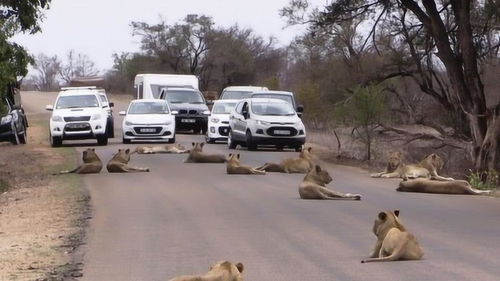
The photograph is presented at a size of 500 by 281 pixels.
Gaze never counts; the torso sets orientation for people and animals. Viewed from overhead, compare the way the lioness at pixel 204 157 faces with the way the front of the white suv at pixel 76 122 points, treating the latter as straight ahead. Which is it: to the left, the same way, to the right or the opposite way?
to the right

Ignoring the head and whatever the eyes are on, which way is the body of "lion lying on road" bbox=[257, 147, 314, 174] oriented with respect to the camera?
to the viewer's right

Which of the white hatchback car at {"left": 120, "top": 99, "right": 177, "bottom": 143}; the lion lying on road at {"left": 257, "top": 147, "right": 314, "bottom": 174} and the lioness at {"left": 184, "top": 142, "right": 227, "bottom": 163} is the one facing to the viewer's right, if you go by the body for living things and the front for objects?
the lion lying on road

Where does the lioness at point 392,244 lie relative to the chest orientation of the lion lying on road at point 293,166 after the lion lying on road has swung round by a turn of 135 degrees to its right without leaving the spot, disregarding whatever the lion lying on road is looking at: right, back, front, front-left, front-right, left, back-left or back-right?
front-left

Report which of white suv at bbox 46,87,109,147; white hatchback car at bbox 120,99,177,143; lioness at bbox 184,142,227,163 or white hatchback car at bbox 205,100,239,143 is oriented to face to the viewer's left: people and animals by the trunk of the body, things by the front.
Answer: the lioness

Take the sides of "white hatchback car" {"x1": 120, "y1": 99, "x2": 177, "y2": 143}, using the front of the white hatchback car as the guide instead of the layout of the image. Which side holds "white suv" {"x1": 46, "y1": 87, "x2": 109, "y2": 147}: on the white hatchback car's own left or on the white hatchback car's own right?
on the white hatchback car's own right

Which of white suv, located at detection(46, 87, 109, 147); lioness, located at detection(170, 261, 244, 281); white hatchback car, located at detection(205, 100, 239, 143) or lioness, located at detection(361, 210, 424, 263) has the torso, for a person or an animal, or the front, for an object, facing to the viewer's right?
lioness, located at detection(170, 261, 244, 281)

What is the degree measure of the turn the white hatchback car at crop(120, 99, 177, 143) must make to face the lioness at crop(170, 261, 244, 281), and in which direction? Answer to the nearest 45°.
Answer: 0° — it already faces it

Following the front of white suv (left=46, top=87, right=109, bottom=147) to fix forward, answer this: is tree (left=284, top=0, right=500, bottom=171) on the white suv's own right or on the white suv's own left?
on the white suv's own left

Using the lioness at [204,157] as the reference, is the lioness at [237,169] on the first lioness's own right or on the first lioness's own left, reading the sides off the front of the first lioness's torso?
on the first lioness's own left

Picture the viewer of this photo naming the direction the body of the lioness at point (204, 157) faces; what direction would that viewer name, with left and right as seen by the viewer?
facing to the left of the viewer
